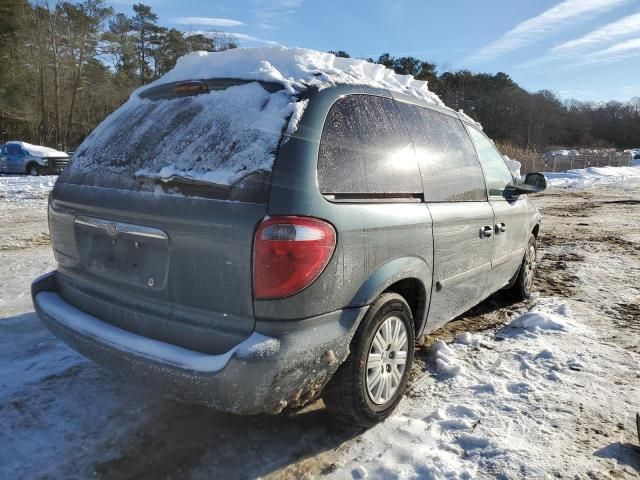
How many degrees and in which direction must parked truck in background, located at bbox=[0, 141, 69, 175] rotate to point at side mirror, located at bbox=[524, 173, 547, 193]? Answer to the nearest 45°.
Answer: approximately 45° to its right

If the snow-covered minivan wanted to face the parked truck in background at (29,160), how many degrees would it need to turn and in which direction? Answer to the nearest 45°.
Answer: approximately 90° to its left

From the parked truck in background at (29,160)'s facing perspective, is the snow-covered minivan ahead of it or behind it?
ahead

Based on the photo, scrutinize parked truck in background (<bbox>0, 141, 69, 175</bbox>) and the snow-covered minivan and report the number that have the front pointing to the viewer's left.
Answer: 0

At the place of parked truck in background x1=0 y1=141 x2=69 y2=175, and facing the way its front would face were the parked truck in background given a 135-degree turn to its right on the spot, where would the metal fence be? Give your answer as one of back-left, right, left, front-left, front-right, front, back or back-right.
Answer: back

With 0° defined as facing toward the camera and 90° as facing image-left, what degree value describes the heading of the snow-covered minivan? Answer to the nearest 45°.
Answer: approximately 225°

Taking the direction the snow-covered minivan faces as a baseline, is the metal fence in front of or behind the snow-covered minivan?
in front
